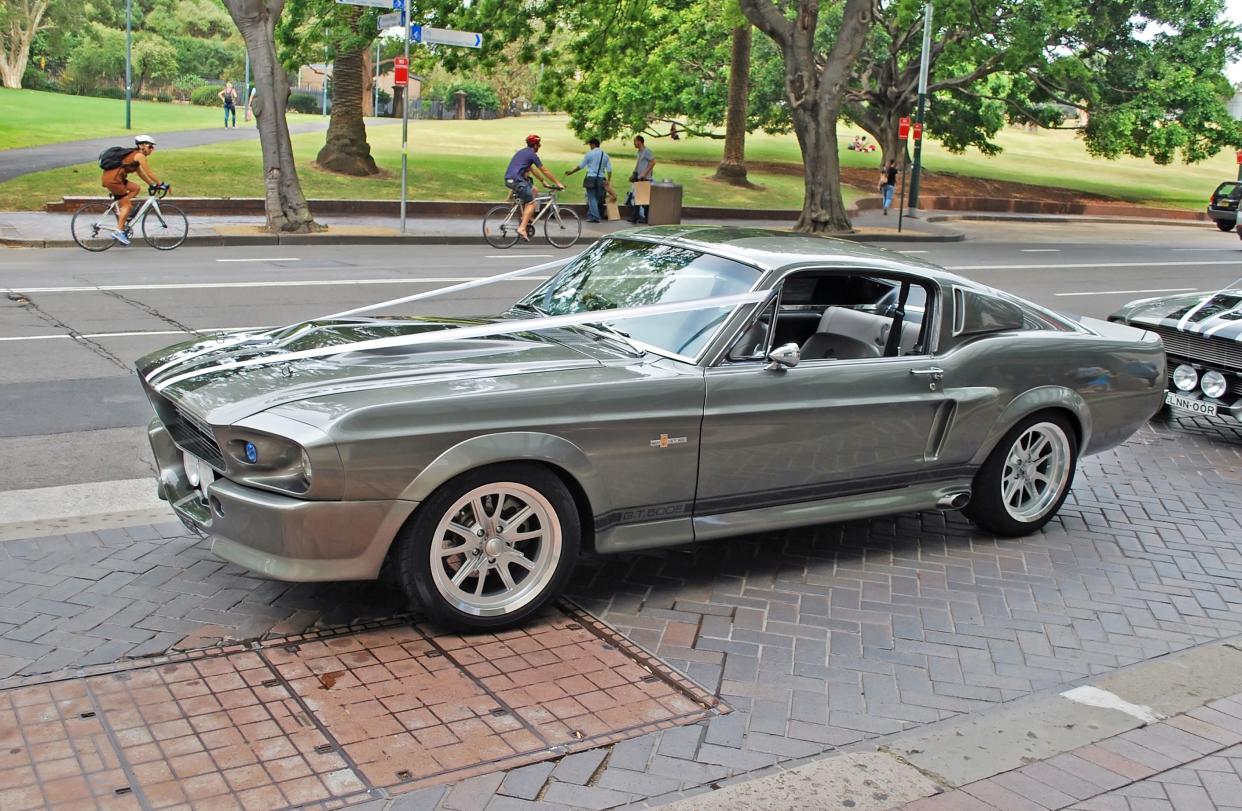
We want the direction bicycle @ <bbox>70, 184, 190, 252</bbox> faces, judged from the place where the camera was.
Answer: facing to the right of the viewer

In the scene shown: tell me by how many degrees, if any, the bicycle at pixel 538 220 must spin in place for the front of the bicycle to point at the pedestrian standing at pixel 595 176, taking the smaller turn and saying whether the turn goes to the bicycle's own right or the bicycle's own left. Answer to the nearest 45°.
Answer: approximately 90° to the bicycle's own left

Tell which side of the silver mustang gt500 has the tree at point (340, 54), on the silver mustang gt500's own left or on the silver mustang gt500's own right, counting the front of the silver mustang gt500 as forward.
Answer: on the silver mustang gt500's own right

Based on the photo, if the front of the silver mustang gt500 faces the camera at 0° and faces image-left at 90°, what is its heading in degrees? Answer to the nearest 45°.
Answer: approximately 45°

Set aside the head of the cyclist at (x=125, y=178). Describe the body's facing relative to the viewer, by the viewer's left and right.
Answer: facing to the right of the viewer

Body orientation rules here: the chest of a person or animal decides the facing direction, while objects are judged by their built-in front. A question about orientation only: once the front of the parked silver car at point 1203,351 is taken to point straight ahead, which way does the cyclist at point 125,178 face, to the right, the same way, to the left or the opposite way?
the opposite way

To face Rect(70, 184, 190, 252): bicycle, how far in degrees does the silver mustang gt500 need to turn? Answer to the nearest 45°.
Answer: approximately 90° to its right

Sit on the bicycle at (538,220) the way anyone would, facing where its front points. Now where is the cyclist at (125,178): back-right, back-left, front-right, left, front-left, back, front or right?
back-right

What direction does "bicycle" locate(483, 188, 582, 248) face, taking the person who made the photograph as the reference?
facing to the right of the viewer
